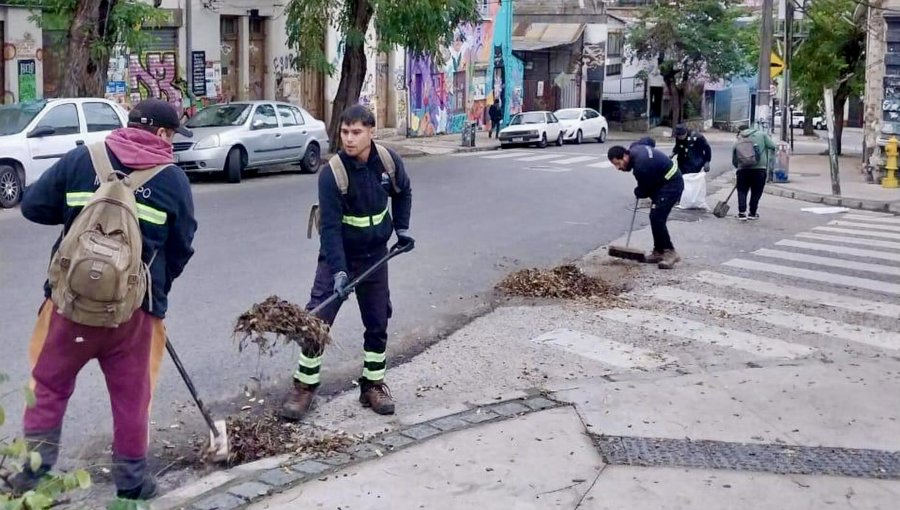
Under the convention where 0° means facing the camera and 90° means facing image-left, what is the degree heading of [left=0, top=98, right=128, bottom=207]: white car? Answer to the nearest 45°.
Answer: approximately 45°

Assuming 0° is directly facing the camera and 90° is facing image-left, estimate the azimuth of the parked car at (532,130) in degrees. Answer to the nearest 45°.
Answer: approximately 45°

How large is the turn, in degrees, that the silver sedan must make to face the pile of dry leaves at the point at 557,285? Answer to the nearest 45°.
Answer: approximately 45° to its left

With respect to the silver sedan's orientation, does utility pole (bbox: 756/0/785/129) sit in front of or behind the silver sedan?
behind

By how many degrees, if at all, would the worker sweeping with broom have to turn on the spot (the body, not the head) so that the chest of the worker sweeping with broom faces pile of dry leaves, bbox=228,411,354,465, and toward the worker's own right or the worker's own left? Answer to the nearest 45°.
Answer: approximately 90° to the worker's own left

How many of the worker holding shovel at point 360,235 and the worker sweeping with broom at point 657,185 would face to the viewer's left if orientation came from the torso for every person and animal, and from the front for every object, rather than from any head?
1

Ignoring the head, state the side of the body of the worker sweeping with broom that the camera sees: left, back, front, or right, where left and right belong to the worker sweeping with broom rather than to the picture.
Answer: left
